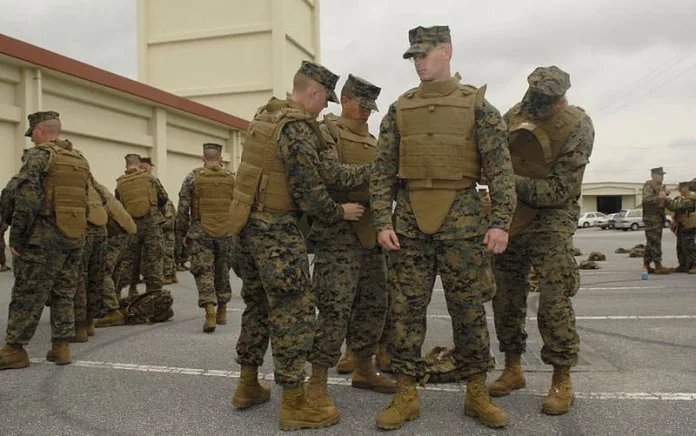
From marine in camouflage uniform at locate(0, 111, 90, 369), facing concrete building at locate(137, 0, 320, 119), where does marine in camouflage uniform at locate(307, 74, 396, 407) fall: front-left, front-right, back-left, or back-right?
back-right

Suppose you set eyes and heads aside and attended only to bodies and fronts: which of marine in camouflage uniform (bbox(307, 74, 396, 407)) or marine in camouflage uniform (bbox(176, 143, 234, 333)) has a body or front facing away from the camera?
marine in camouflage uniform (bbox(176, 143, 234, 333))

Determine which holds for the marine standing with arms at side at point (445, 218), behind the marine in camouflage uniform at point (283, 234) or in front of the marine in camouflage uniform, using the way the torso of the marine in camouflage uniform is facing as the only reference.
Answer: in front

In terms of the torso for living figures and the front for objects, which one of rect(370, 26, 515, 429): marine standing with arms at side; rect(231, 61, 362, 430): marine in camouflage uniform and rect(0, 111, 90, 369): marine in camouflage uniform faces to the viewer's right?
rect(231, 61, 362, 430): marine in camouflage uniform

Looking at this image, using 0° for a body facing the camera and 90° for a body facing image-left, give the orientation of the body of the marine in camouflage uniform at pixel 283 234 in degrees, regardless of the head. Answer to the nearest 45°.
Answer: approximately 270°

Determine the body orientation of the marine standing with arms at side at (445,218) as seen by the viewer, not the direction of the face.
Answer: toward the camera

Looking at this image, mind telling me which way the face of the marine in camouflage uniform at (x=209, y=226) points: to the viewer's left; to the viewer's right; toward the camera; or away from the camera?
away from the camera

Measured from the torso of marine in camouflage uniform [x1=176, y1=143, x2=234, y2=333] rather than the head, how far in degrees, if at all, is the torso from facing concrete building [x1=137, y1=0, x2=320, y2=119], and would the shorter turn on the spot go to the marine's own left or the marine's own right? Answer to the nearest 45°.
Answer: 0° — they already face it

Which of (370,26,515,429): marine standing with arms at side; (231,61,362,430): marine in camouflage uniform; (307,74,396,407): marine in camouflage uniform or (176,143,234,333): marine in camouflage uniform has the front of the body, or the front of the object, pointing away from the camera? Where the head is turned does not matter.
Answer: (176,143,234,333): marine in camouflage uniform

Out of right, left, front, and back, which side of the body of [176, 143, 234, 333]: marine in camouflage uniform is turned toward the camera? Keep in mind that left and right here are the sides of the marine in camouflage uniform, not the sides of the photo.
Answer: back

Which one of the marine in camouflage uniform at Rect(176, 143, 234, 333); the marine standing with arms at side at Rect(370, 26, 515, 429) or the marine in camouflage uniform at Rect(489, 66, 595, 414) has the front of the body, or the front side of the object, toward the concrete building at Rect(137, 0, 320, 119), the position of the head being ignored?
the marine in camouflage uniform at Rect(176, 143, 234, 333)

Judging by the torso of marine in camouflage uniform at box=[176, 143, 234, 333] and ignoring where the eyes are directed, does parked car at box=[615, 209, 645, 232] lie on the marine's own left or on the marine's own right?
on the marine's own right

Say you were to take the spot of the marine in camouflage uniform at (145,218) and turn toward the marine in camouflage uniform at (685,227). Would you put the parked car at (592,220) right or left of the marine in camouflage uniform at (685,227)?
left
